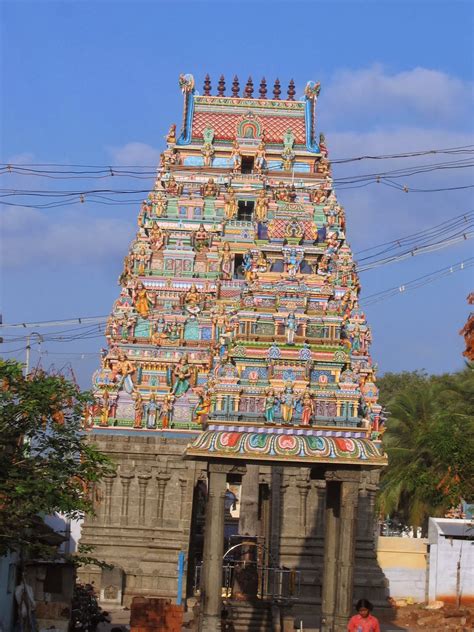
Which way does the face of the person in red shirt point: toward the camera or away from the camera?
toward the camera

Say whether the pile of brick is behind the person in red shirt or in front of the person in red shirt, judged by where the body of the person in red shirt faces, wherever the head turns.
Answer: behind

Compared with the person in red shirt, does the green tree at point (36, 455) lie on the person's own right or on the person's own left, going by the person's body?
on the person's own right

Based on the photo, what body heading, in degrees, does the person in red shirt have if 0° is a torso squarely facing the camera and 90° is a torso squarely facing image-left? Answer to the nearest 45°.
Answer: approximately 0°
